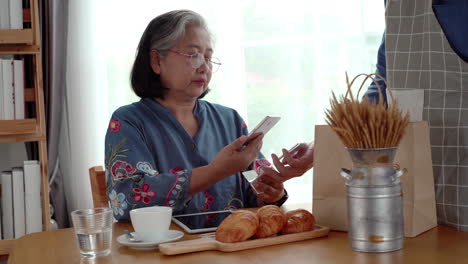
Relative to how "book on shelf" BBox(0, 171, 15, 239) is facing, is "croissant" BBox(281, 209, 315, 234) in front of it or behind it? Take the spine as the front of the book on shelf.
in front

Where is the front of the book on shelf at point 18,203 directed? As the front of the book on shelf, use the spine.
toward the camera

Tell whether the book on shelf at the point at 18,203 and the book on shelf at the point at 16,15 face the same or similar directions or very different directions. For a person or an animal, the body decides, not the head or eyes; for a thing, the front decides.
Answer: same or similar directions

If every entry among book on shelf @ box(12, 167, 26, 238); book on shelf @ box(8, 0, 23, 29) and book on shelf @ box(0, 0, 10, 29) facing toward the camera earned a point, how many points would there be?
3

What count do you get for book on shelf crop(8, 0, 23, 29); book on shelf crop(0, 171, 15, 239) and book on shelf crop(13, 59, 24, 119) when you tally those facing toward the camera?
3

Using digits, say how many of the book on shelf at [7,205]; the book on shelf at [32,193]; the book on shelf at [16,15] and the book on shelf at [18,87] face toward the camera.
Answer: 4

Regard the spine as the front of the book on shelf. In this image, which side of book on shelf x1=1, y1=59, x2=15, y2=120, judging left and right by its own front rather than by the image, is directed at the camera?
front

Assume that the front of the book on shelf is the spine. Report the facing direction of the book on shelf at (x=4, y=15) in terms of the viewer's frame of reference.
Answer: facing the viewer

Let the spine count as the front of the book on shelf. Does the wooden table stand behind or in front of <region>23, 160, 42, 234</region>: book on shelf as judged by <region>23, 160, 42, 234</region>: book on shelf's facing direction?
in front

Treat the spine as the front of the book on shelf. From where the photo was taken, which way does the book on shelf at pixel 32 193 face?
toward the camera

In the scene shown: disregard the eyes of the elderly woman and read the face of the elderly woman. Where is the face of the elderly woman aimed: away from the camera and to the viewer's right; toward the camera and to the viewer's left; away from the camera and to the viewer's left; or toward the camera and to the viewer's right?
toward the camera and to the viewer's right

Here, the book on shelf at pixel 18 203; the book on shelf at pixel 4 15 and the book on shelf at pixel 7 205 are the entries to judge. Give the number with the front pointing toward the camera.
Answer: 3

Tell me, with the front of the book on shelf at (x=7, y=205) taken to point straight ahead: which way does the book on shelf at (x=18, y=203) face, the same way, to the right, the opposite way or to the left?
the same way

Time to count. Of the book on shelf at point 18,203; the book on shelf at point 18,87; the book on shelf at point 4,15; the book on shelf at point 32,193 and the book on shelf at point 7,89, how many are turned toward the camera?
5

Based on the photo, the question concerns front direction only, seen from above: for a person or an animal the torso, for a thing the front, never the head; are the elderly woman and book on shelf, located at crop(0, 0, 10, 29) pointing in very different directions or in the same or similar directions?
same or similar directions
